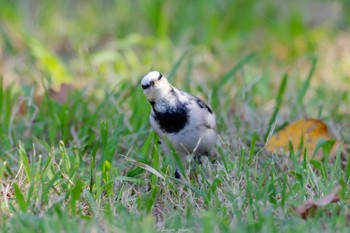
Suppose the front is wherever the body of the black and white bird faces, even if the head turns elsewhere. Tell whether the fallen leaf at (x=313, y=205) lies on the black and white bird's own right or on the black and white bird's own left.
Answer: on the black and white bird's own left

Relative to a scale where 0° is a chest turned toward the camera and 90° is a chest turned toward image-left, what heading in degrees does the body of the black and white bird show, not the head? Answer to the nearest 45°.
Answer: approximately 45°

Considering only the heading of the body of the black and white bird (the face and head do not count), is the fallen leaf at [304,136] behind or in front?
behind
